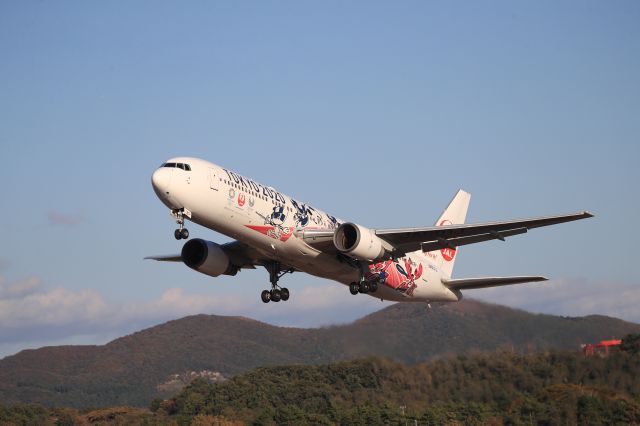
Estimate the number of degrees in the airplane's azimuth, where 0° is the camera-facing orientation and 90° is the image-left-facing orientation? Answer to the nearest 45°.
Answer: approximately 45°
